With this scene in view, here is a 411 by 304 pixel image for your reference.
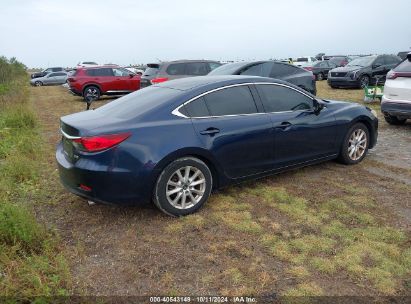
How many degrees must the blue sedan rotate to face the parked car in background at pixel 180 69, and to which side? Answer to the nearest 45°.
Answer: approximately 45° to its left

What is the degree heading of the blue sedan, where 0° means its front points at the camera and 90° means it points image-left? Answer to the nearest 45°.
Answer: approximately 225°

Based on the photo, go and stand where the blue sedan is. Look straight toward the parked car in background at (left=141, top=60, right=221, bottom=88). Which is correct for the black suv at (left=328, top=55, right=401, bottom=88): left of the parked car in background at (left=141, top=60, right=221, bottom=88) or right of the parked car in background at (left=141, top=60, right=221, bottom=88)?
right

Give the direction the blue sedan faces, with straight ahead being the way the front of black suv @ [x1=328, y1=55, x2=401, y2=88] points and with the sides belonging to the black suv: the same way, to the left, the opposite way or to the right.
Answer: the opposite way

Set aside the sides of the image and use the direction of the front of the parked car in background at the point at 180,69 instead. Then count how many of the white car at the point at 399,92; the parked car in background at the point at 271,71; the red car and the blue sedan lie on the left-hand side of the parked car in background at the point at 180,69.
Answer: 1

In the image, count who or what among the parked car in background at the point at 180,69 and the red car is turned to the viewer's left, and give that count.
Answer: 0

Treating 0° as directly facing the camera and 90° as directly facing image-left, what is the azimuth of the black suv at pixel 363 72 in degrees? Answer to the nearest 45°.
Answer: approximately 45°

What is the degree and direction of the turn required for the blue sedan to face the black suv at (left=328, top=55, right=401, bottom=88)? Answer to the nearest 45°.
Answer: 0° — it already faces it

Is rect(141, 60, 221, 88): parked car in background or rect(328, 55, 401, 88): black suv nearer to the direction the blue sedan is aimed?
the black suv

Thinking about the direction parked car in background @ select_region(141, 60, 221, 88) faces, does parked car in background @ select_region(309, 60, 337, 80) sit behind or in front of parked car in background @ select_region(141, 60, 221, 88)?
in front

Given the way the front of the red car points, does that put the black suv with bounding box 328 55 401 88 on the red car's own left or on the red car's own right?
on the red car's own right
